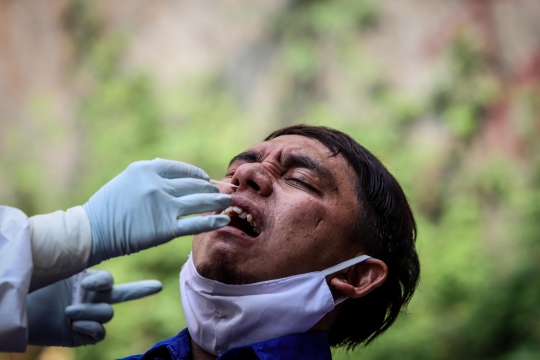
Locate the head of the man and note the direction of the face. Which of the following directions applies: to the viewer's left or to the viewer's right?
to the viewer's left

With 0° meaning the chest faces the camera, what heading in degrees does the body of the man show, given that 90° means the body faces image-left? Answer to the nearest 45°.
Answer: approximately 45°
